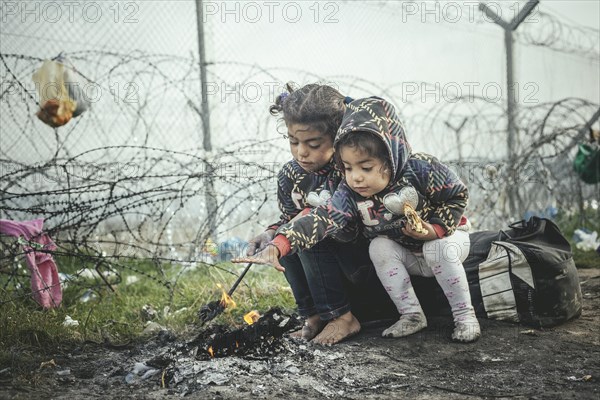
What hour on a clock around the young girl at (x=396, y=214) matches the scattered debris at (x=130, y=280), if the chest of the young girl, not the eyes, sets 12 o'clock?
The scattered debris is roughly at 3 o'clock from the young girl.

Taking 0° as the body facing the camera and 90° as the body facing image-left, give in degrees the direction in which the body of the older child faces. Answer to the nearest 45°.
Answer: approximately 45°

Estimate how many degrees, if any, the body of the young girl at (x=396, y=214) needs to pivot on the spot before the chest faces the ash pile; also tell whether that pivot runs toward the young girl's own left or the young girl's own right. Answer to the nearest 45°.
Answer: approximately 45° to the young girl's own right

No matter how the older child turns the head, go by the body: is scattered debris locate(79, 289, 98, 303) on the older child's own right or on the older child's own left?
on the older child's own right

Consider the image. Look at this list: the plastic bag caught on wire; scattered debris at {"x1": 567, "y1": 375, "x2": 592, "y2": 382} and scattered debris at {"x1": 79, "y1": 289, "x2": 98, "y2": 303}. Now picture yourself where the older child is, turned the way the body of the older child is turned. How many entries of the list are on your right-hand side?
2

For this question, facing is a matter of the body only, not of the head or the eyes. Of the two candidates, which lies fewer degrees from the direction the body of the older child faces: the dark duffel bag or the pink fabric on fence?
the pink fabric on fence

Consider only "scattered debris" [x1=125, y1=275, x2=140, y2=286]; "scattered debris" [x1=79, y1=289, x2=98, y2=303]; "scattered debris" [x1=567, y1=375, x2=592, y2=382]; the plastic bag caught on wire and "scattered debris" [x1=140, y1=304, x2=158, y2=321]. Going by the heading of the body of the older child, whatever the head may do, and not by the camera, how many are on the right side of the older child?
4

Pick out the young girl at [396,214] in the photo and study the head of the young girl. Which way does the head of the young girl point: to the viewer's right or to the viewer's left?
to the viewer's left

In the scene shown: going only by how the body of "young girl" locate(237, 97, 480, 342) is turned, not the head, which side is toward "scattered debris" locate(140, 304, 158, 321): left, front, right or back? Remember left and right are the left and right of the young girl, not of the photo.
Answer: right

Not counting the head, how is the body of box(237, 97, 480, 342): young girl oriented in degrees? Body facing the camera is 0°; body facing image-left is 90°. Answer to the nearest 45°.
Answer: approximately 45°
